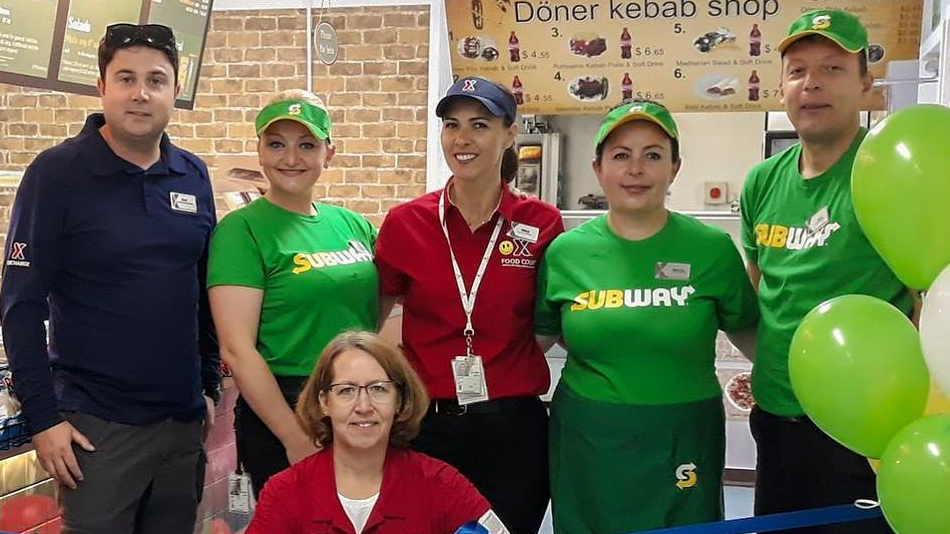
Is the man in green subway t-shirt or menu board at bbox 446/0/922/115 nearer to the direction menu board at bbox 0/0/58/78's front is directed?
the man in green subway t-shirt

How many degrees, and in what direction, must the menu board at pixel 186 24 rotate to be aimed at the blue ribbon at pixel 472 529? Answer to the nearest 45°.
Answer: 0° — it already faces it

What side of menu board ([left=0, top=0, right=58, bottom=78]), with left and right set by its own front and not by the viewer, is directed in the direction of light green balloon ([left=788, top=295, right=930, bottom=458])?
front

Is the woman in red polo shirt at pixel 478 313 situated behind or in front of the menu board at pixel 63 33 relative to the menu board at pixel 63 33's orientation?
in front

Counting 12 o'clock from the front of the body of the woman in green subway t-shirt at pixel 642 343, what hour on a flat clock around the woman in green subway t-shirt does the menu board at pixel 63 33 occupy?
The menu board is roughly at 4 o'clock from the woman in green subway t-shirt.

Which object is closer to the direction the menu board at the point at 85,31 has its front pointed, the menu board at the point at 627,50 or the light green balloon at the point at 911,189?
the light green balloon

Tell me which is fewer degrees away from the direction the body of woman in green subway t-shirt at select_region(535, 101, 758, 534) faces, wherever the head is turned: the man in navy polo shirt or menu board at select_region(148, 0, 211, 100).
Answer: the man in navy polo shirt

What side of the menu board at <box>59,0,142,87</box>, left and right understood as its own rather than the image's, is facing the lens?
front

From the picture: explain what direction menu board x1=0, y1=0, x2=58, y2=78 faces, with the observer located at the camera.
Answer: facing the viewer

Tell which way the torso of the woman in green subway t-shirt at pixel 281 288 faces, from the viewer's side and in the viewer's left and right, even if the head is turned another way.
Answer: facing the viewer and to the right of the viewer

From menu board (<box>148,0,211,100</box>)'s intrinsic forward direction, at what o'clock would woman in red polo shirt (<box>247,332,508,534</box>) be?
The woman in red polo shirt is roughly at 12 o'clock from the menu board.

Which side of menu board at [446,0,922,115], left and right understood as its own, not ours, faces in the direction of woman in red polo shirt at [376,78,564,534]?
front

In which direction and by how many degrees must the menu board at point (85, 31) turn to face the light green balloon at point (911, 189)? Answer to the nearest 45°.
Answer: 0° — it already faces it
